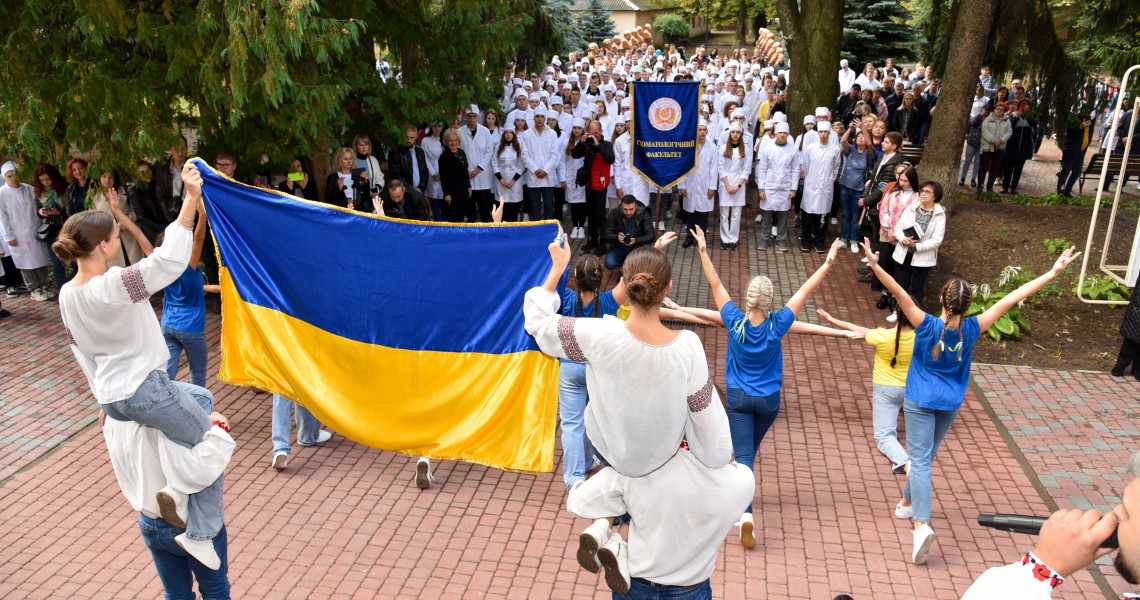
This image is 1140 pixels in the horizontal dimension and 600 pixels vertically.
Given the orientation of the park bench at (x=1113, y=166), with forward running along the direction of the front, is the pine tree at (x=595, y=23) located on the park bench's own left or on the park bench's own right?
on the park bench's own right

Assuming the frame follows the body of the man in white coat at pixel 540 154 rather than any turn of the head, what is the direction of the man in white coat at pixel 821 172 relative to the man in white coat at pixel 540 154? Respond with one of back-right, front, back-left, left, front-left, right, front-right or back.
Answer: left

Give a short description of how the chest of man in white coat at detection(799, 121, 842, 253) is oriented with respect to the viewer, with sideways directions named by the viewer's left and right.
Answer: facing the viewer

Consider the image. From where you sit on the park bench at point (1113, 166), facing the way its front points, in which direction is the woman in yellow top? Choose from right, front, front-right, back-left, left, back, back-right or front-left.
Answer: front

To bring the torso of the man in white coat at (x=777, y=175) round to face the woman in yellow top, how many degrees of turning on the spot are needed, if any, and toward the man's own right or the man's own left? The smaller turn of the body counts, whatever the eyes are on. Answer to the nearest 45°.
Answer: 0° — they already face them

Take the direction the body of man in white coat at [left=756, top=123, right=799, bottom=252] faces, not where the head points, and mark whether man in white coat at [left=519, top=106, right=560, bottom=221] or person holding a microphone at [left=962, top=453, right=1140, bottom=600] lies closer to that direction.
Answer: the person holding a microphone

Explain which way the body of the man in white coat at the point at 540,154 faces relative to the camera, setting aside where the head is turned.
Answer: toward the camera

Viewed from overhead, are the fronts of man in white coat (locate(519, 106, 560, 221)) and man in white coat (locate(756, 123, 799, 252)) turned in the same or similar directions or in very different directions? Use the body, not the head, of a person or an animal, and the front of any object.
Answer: same or similar directions

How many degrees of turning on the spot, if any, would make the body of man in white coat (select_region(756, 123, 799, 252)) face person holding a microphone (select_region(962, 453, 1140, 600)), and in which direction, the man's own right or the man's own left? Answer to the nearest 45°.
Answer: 0° — they already face them

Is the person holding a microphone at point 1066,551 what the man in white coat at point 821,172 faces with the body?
yes

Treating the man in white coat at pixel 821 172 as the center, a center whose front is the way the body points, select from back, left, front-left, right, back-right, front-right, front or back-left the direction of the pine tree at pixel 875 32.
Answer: back

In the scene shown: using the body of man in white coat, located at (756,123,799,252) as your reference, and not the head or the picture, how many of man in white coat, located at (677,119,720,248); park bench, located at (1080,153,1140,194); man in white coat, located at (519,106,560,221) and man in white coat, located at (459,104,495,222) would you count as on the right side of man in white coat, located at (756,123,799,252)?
3

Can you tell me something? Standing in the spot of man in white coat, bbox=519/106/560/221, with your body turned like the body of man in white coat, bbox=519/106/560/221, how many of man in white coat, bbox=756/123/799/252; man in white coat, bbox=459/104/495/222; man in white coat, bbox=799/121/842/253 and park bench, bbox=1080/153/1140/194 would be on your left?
3

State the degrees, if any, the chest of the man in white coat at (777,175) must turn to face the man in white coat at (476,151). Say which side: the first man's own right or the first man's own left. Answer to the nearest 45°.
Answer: approximately 90° to the first man's own right
